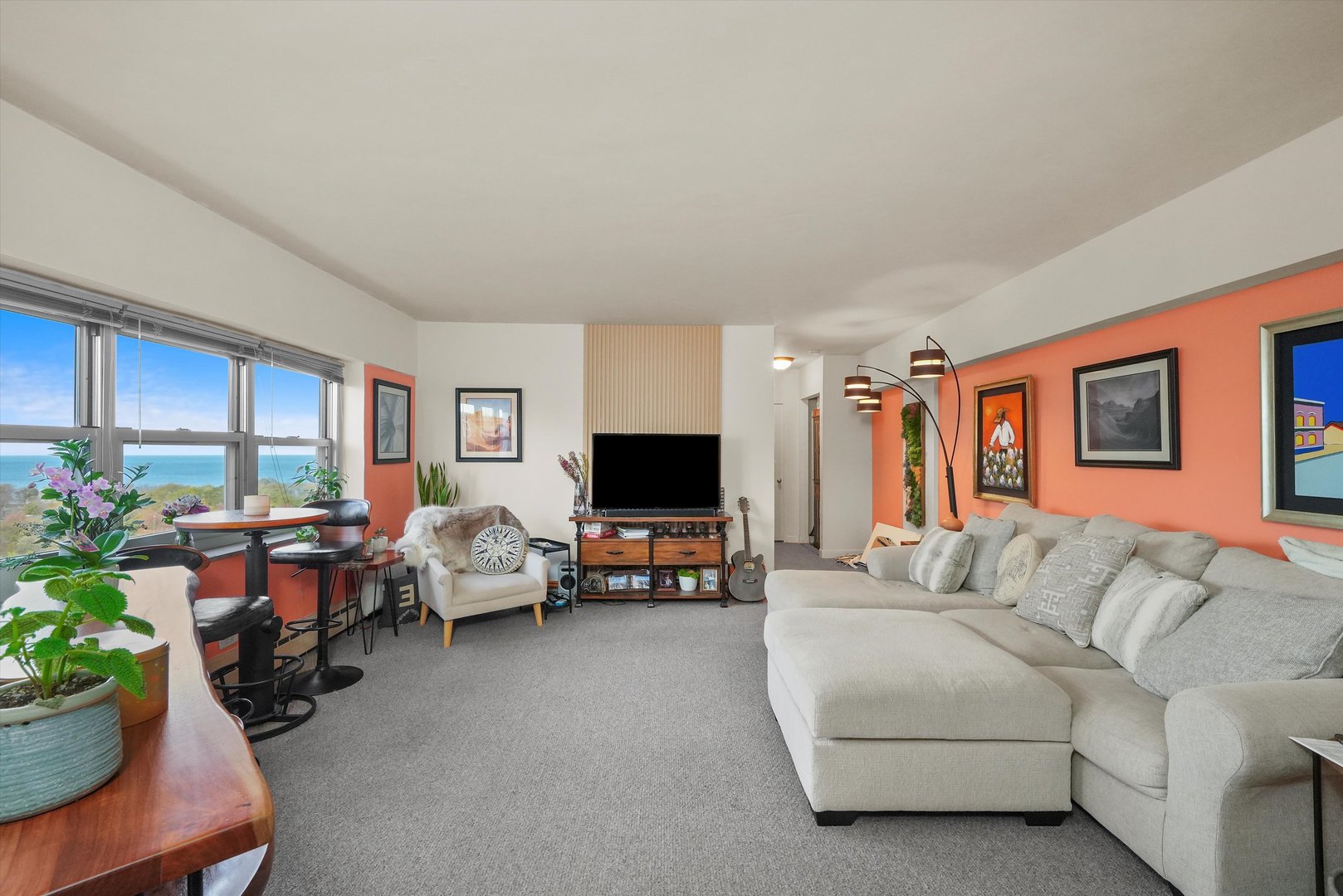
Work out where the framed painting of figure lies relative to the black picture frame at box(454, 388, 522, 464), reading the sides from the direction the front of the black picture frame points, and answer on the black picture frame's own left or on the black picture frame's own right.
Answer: on the black picture frame's own left

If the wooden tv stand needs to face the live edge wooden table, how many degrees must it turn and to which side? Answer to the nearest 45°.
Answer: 0° — it already faces it

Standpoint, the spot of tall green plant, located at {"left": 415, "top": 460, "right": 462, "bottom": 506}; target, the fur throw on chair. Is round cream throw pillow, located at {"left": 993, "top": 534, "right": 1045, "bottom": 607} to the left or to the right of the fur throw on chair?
left

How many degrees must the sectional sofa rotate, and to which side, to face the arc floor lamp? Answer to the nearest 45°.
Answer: approximately 135° to its right

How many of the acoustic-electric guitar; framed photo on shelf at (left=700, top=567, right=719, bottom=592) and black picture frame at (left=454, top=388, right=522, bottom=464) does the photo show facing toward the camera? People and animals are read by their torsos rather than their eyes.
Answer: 3

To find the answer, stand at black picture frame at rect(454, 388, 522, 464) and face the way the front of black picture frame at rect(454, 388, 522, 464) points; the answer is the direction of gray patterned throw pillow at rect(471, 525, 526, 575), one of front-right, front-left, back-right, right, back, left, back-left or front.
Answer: front

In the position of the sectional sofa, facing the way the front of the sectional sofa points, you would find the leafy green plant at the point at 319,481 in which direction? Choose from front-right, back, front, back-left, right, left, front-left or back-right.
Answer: front-right

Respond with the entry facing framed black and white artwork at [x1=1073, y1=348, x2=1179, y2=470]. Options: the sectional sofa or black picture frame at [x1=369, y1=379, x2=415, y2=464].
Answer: the black picture frame

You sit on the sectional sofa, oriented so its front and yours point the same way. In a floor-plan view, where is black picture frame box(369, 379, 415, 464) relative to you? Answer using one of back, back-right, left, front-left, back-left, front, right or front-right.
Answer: front-right

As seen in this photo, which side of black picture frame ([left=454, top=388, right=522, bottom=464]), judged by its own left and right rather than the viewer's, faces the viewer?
front

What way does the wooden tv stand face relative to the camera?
toward the camera

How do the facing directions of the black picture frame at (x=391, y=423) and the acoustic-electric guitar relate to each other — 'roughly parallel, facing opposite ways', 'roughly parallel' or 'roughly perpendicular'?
roughly perpendicular

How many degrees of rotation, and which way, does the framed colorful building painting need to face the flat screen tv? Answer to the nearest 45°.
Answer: approximately 45° to its right

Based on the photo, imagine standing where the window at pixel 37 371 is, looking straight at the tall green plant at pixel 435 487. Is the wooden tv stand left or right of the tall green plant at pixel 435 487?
right

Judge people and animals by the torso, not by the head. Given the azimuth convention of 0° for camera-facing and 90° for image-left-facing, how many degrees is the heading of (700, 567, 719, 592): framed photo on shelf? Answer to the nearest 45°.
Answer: approximately 0°

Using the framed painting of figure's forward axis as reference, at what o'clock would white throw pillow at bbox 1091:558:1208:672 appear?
The white throw pillow is roughly at 10 o'clock from the framed painting of figure.

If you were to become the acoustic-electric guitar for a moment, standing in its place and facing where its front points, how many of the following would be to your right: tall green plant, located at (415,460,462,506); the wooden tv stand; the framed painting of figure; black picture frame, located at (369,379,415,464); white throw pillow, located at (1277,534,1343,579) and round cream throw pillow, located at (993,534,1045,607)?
3

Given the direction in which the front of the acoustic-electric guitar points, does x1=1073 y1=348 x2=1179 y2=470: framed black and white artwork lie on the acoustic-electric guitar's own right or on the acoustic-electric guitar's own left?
on the acoustic-electric guitar's own left
